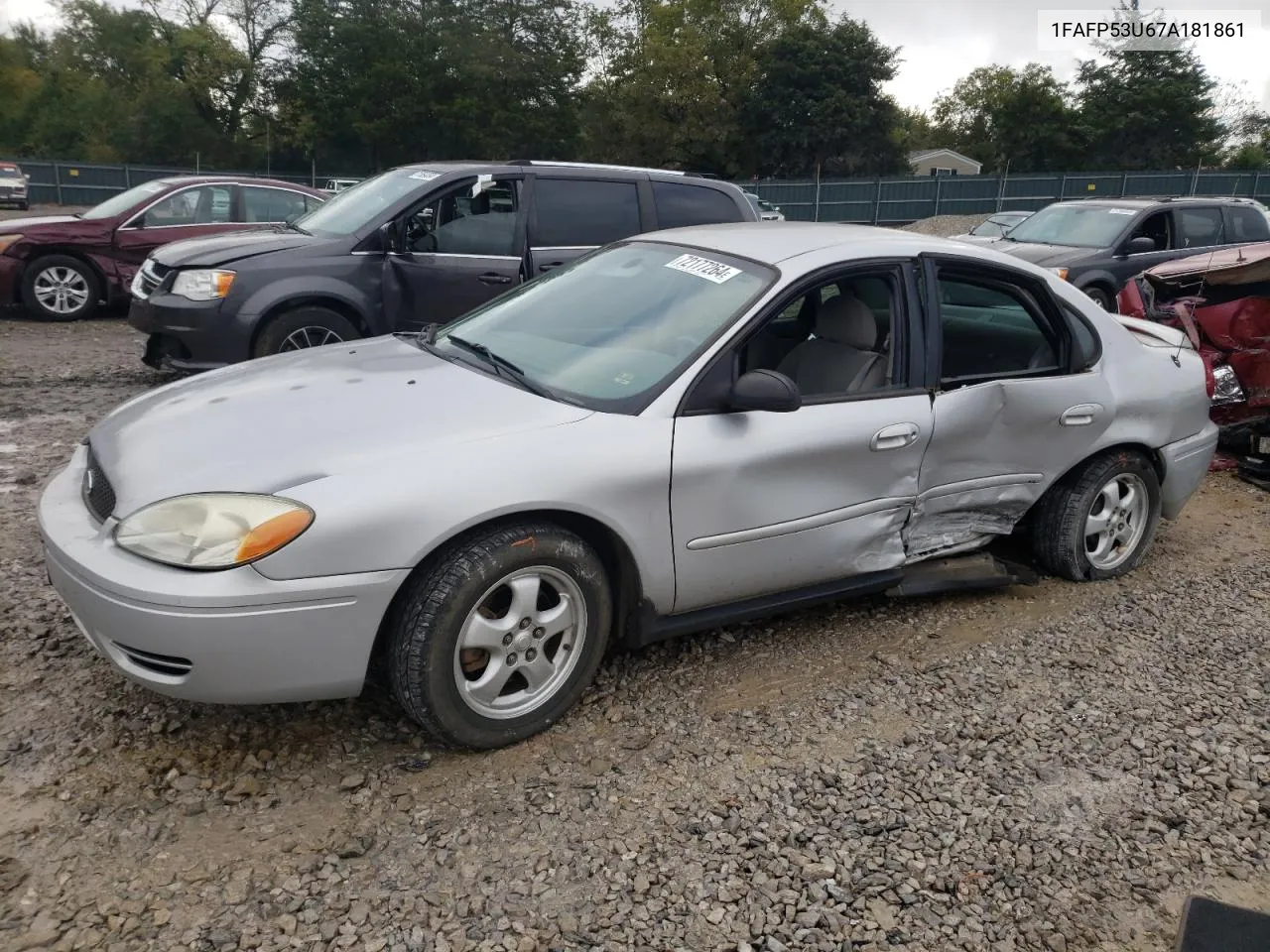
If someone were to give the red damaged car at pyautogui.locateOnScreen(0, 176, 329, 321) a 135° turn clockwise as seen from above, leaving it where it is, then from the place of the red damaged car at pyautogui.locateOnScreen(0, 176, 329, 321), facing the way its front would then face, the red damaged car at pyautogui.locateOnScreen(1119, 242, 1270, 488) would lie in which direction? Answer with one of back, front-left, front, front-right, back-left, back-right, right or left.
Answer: right

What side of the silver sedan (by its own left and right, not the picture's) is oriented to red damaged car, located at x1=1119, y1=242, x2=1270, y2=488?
back

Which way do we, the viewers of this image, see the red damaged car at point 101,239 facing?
facing to the left of the viewer

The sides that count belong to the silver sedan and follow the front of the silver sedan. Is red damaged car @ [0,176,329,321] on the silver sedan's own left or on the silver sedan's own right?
on the silver sedan's own right

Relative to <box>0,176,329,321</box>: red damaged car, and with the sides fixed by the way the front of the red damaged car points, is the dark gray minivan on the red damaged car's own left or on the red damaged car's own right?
on the red damaged car's own left

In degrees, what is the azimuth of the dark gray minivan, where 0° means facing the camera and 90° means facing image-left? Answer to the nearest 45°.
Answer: approximately 45°

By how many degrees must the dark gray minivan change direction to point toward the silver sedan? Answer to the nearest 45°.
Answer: approximately 45° to its left

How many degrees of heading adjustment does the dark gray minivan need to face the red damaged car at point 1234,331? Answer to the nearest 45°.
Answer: approximately 135° to its left
